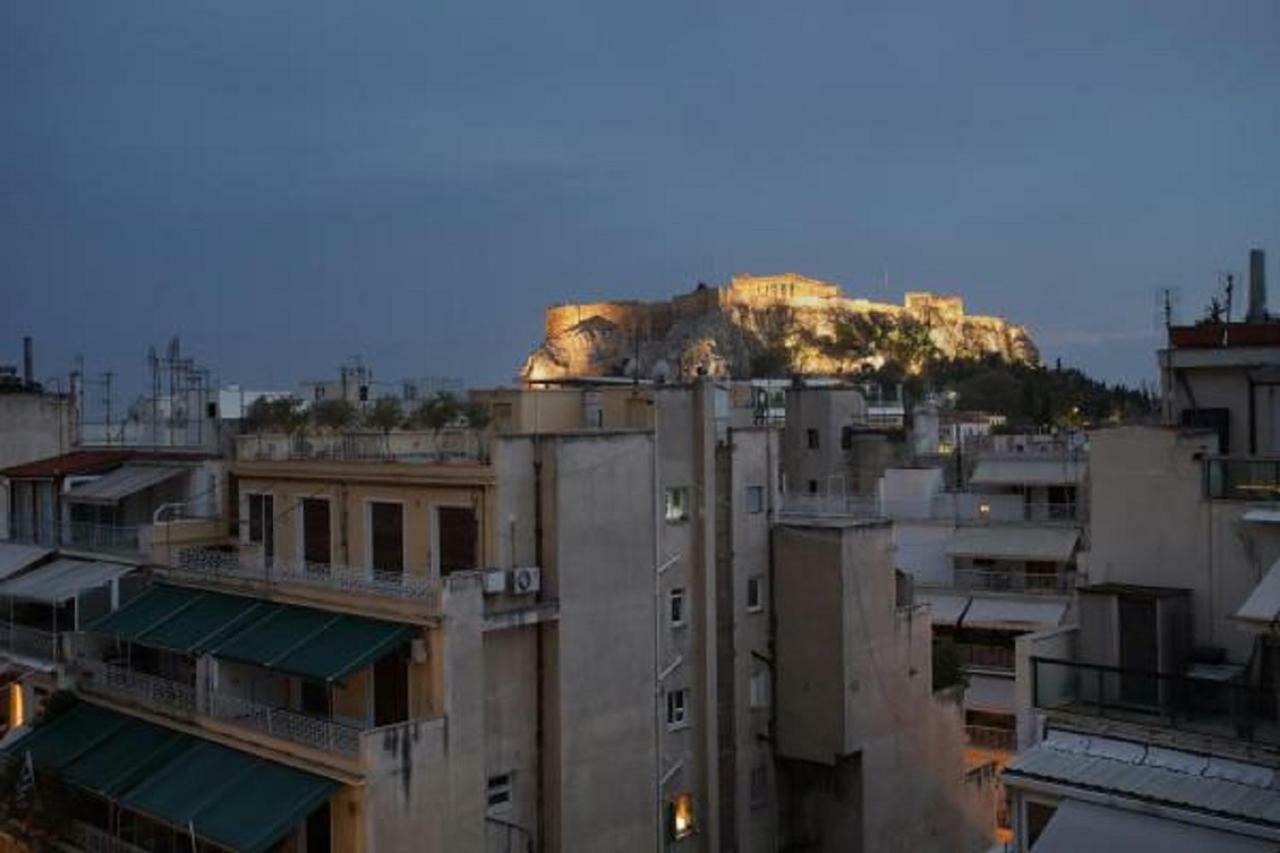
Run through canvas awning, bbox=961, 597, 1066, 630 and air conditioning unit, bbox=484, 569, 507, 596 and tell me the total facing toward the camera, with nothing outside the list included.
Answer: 2

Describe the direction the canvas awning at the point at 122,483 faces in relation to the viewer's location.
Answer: facing the viewer and to the left of the viewer

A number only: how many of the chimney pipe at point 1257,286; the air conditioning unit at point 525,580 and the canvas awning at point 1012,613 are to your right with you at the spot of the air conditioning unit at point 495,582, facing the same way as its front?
0

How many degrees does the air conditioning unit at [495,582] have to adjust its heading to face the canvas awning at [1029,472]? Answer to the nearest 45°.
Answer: approximately 135° to its left

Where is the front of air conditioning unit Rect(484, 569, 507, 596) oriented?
toward the camera

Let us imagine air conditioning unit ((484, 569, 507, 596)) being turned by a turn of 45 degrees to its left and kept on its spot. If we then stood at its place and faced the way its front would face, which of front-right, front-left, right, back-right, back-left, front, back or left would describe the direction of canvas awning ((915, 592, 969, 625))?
left

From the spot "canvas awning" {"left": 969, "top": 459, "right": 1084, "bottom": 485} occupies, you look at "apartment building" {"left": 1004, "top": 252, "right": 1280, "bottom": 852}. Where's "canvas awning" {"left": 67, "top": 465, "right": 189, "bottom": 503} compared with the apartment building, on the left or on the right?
right

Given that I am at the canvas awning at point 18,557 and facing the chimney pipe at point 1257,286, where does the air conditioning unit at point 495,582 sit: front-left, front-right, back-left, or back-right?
front-right

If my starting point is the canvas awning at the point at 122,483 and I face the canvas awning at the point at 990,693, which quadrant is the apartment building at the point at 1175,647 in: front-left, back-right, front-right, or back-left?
front-right

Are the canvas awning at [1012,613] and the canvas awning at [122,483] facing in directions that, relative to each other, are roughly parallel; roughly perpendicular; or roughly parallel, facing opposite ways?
roughly parallel

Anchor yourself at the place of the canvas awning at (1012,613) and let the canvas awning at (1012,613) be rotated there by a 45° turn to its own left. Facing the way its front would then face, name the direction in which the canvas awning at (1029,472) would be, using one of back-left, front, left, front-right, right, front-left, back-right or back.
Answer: back-left

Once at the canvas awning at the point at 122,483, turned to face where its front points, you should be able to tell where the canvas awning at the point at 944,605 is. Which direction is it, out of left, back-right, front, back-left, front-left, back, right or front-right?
back-left

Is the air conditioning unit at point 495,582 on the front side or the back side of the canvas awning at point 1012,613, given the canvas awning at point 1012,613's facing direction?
on the front side

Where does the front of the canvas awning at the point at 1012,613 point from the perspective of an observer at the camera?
facing the viewer
